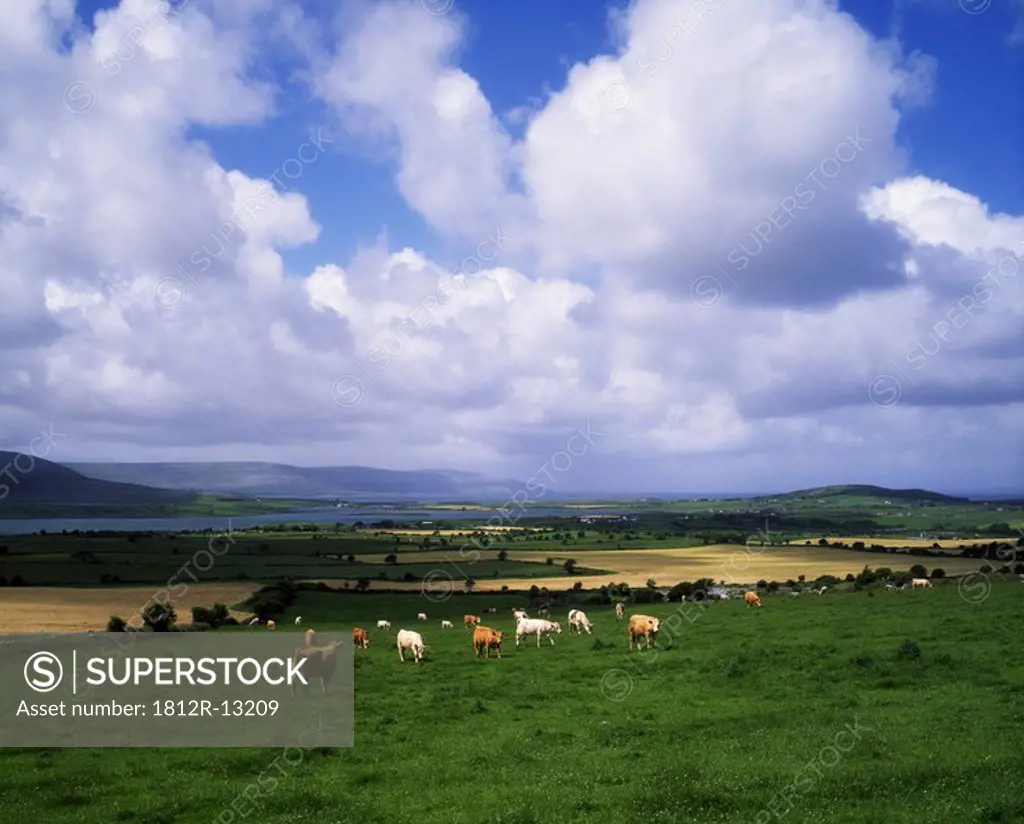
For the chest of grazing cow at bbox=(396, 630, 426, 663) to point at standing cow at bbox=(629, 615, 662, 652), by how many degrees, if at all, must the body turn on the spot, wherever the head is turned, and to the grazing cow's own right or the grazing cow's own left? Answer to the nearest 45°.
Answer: approximately 45° to the grazing cow's own left

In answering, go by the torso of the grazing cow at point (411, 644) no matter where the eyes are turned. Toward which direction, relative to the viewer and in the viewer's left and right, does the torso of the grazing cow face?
facing the viewer and to the right of the viewer

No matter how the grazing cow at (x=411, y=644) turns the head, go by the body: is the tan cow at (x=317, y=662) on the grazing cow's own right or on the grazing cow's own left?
on the grazing cow's own right

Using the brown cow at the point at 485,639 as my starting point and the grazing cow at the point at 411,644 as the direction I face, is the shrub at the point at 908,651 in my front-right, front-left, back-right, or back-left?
back-left

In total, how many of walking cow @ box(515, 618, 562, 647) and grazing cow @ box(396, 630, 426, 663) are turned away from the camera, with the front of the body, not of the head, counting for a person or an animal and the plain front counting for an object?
0

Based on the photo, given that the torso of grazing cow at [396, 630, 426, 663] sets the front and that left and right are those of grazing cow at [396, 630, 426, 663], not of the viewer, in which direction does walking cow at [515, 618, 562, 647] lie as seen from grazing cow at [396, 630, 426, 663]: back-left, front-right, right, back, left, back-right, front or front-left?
left

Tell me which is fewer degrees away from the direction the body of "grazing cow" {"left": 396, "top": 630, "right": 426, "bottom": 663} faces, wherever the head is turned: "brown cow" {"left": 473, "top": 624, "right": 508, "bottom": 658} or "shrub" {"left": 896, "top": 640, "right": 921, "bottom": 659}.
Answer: the shrub
